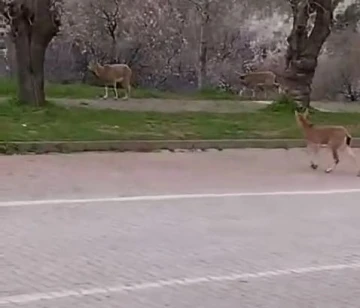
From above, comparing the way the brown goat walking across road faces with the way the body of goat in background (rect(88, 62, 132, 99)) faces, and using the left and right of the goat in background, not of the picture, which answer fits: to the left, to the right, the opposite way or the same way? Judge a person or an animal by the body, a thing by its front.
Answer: the same way

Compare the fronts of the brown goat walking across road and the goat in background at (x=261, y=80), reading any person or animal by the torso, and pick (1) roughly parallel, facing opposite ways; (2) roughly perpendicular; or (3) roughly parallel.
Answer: roughly parallel

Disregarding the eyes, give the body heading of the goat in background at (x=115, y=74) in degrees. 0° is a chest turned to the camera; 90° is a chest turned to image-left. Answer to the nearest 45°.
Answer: approximately 90°

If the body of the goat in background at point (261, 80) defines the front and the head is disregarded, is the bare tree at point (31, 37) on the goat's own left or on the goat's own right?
on the goat's own left

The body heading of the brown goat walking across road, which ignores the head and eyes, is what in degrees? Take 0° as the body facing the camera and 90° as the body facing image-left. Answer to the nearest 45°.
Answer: approximately 90°

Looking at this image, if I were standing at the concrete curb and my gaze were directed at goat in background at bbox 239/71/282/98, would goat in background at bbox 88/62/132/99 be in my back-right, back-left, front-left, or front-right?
front-left

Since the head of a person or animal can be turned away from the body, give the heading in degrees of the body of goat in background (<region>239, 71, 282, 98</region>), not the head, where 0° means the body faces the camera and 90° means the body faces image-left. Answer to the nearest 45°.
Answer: approximately 90°

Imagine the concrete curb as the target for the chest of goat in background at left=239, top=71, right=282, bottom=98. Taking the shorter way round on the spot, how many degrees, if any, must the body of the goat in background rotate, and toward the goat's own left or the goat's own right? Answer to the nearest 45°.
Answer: approximately 90° to the goat's own left
